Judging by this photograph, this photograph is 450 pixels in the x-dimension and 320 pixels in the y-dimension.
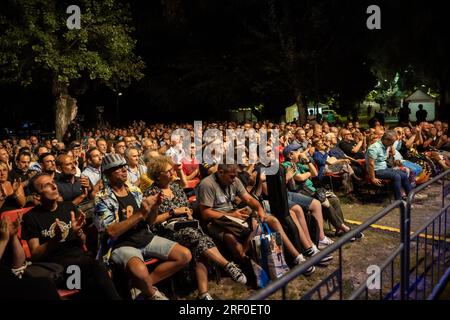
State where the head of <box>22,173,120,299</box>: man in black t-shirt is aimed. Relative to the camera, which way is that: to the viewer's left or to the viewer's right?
to the viewer's right

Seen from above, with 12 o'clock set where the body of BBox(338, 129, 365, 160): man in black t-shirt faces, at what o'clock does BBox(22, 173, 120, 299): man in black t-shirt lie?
BBox(22, 173, 120, 299): man in black t-shirt is roughly at 2 o'clock from BBox(338, 129, 365, 160): man in black t-shirt.

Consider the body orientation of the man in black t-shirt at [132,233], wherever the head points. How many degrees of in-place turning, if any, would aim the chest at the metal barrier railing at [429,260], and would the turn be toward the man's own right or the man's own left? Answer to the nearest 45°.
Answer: approximately 45° to the man's own left

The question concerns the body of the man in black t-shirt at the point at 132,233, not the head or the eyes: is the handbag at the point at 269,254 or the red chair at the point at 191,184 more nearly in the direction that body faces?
the handbag

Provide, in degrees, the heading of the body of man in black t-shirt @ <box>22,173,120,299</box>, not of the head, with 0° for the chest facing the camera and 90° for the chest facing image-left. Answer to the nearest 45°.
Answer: approximately 315°

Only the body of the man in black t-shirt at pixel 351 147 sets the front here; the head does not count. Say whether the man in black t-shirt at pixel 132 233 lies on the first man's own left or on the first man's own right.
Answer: on the first man's own right
